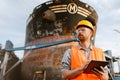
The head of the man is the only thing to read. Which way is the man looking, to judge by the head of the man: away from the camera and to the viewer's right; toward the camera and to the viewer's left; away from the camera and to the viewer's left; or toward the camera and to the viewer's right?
toward the camera and to the viewer's left

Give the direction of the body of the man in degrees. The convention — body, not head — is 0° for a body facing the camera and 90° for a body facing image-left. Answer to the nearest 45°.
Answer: approximately 0°
